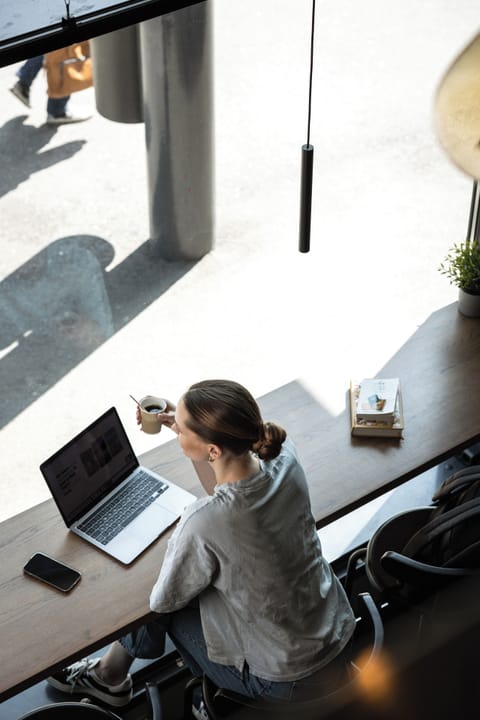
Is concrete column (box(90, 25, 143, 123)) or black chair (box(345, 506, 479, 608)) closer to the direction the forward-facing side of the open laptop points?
the black chair

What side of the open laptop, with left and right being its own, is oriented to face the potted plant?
left

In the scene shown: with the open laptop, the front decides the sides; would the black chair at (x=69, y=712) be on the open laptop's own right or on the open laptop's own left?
on the open laptop's own right

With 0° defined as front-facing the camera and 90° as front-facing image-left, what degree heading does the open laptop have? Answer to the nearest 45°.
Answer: approximately 315°

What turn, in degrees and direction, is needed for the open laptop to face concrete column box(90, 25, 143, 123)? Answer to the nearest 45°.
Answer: approximately 135° to its left

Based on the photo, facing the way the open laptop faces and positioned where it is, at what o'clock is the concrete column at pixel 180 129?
The concrete column is roughly at 8 o'clock from the open laptop.

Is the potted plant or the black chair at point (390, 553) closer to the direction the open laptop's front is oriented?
the black chair

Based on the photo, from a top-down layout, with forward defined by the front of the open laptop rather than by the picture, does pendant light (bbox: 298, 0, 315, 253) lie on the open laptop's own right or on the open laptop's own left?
on the open laptop's own left
